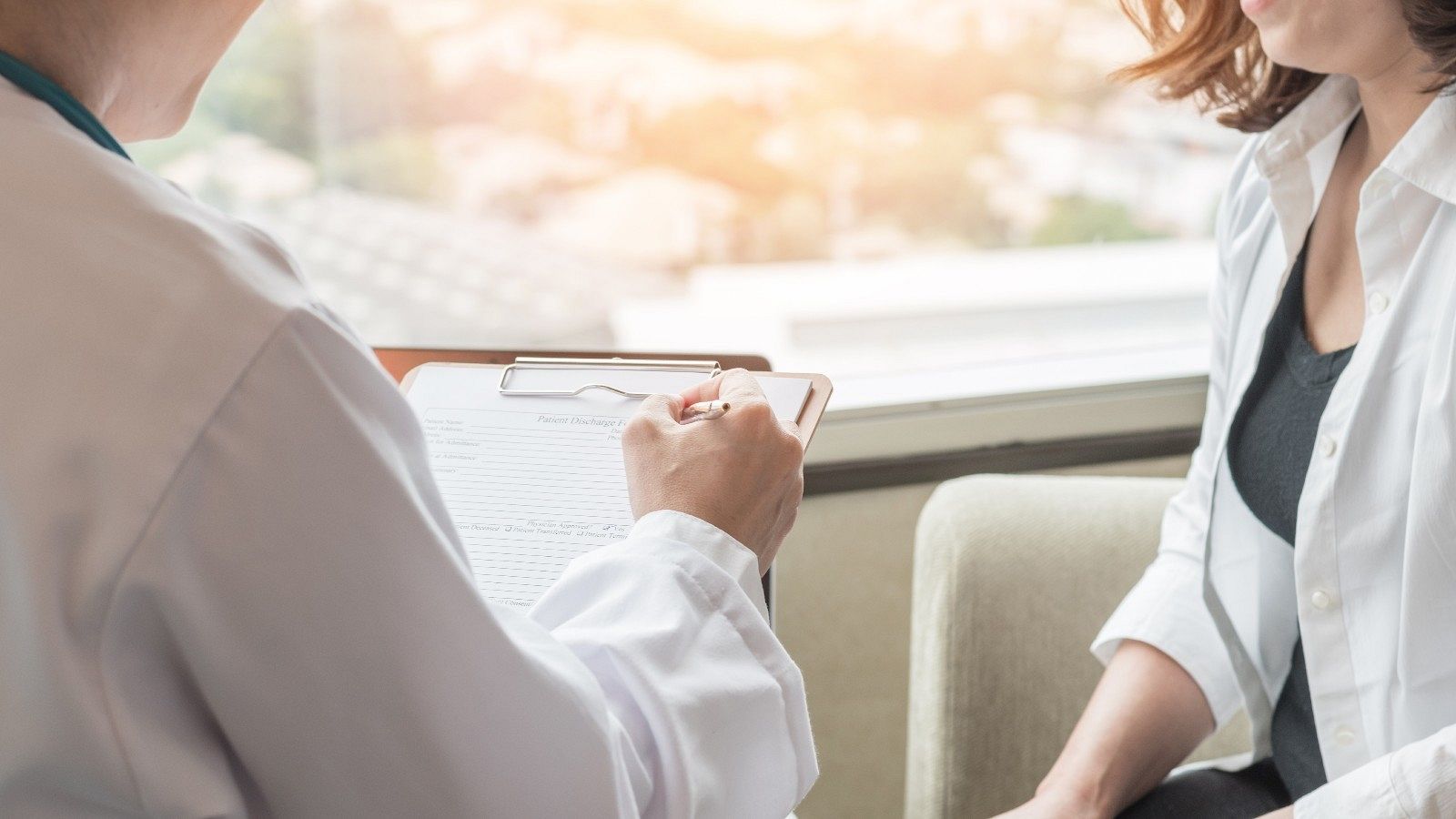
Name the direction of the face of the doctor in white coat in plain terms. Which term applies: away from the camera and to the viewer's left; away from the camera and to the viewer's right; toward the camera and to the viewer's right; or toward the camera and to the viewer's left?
away from the camera and to the viewer's right

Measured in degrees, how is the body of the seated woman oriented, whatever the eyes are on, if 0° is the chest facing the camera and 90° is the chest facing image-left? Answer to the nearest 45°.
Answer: approximately 45°

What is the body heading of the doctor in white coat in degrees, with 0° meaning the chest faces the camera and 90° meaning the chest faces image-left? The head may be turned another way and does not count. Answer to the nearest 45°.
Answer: approximately 225°

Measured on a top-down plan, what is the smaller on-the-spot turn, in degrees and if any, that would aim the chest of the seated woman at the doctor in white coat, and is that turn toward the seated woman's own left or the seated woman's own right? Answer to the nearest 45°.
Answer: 0° — they already face them
